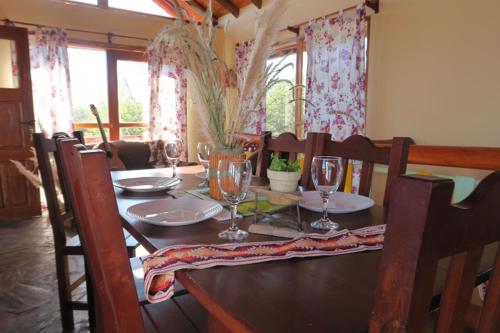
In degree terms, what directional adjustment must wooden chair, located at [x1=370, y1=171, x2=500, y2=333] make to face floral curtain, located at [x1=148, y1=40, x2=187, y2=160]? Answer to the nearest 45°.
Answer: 0° — it already faces it

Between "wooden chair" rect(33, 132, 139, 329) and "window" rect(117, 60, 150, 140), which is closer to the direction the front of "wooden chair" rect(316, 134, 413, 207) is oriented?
the wooden chair

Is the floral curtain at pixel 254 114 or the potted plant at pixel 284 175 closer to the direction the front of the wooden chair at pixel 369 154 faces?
the potted plant

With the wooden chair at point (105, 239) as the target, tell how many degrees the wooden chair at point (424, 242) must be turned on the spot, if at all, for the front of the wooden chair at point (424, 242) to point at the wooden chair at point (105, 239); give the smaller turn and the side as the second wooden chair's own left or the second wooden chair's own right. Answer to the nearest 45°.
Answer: approximately 45° to the second wooden chair's own left

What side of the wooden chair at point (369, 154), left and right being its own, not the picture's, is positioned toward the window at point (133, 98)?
right

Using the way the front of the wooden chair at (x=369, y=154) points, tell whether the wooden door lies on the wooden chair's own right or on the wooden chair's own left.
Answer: on the wooden chair's own right

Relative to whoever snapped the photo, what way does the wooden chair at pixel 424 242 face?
facing away from the viewer and to the left of the viewer

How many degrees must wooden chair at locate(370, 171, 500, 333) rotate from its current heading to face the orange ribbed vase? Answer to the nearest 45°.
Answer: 0° — it already faces it
